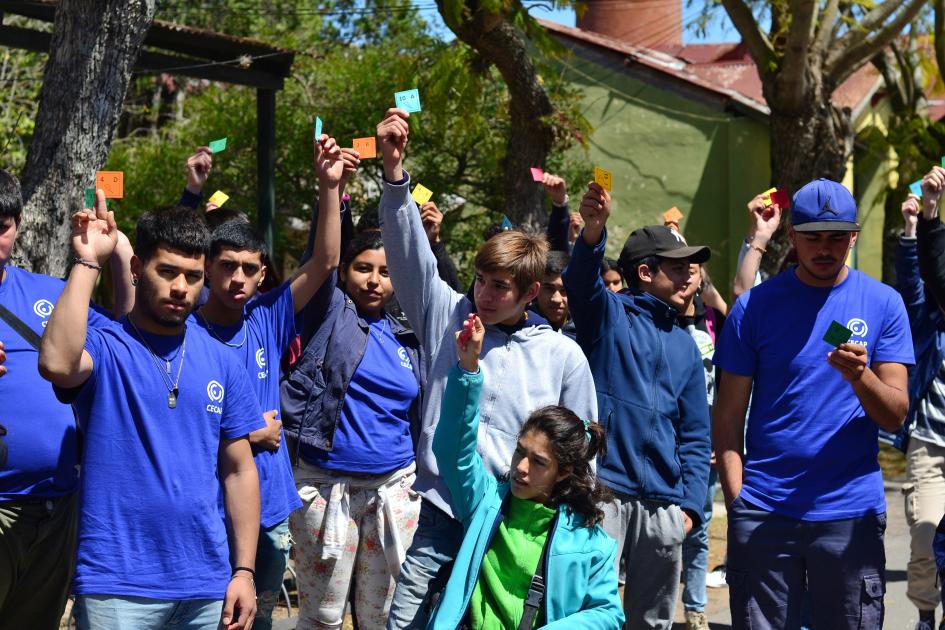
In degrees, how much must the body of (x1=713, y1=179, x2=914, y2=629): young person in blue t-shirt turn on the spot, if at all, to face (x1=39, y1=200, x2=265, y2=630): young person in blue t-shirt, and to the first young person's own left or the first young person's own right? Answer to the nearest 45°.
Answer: approximately 45° to the first young person's own right

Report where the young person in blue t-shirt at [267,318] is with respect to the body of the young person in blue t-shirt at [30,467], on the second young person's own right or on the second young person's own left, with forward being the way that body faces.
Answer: on the second young person's own left

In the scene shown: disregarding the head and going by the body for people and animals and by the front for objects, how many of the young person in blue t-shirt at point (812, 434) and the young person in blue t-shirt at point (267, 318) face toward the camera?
2

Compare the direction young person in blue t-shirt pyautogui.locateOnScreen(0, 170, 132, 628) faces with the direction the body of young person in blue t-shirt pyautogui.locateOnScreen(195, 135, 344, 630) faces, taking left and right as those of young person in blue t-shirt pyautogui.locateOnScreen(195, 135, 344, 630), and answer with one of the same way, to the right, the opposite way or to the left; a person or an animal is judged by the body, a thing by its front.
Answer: the same way

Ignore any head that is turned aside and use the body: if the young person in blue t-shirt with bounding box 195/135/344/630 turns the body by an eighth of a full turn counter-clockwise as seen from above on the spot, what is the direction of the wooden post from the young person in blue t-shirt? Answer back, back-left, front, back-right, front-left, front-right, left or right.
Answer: back-left

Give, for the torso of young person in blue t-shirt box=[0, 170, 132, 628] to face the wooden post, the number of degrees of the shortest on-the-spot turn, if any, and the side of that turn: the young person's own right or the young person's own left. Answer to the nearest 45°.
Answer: approximately 180°

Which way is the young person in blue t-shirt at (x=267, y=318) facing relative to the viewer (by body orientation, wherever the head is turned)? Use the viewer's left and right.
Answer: facing the viewer

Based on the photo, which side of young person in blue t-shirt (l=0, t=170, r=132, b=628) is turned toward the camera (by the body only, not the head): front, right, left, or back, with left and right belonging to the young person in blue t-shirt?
front

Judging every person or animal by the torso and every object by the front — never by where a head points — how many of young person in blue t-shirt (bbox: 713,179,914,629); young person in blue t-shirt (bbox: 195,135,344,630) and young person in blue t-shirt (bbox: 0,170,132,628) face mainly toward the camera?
3

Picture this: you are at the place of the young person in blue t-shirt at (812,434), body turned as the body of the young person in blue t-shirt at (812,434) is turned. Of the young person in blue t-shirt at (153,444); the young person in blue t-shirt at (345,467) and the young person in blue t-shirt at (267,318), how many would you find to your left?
0

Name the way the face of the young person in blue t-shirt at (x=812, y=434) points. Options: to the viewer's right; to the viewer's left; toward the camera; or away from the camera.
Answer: toward the camera

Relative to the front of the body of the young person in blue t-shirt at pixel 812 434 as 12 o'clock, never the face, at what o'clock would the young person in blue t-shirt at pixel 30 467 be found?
the young person in blue t-shirt at pixel 30 467 is roughly at 2 o'clock from the young person in blue t-shirt at pixel 812 434.

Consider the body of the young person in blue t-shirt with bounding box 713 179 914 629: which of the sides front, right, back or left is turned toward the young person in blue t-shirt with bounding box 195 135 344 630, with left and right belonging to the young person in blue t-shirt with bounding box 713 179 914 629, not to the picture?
right

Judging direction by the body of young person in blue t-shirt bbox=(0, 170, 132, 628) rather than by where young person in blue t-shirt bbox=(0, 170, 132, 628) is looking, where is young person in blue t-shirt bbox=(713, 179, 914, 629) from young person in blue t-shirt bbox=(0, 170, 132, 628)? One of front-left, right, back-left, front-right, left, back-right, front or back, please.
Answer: left

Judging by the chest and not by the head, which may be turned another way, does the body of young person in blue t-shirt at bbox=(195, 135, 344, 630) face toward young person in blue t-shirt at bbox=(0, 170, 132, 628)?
no
